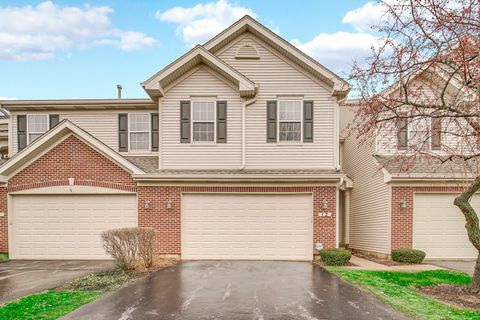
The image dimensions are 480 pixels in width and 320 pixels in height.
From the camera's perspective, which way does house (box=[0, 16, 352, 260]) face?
toward the camera

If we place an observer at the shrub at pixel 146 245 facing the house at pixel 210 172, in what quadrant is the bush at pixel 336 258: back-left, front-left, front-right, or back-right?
front-right

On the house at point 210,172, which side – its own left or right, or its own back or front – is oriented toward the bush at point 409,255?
left

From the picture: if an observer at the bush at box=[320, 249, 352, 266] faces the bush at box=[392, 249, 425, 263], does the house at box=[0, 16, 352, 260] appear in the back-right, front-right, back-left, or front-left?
back-left

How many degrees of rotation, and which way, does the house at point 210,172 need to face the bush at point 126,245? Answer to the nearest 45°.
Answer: approximately 45° to its right

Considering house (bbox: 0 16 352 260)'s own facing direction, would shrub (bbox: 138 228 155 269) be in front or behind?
in front
